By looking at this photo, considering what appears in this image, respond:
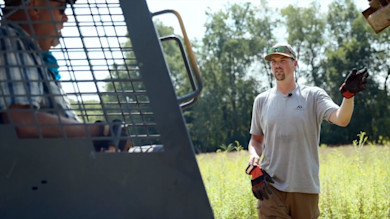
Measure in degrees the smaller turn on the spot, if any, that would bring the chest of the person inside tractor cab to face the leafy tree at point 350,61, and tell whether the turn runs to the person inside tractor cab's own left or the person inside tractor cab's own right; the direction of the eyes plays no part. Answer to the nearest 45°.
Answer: approximately 45° to the person inside tractor cab's own left

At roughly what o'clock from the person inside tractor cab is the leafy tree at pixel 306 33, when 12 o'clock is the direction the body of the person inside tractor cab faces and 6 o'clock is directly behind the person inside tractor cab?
The leafy tree is roughly at 10 o'clock from the person inside tractor cab.

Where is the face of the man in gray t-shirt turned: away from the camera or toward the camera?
toward the camera

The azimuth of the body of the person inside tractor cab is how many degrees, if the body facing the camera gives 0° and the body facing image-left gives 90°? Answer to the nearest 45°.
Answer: approximately 270°

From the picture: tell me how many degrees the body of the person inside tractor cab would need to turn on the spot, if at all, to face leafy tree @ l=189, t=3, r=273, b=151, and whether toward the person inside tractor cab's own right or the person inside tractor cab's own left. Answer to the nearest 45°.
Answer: approximately 90° to the person inside tractor cab's own left

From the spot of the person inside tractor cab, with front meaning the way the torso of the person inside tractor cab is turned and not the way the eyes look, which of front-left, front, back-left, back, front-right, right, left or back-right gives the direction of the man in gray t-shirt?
front-left
